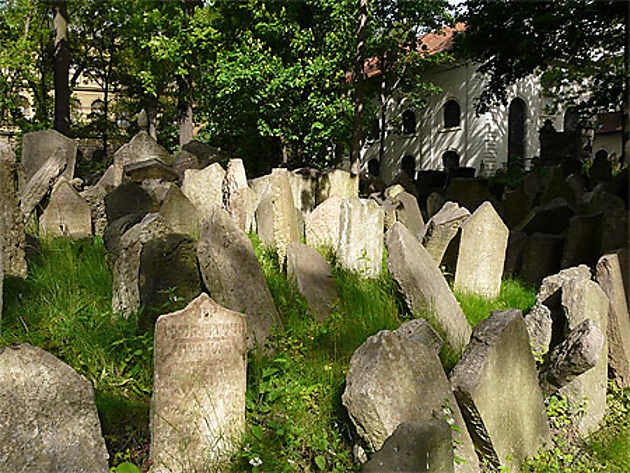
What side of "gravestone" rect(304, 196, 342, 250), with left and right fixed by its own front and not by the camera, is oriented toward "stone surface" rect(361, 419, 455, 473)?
front

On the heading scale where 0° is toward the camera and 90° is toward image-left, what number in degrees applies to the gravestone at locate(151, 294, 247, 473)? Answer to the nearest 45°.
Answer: approximately 0°

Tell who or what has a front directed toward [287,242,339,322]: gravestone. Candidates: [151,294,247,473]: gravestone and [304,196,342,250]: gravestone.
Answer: [304,196,342,250]: gravestone

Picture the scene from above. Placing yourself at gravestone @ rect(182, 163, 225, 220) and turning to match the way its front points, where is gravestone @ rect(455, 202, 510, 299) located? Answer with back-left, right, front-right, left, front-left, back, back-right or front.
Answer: front-left

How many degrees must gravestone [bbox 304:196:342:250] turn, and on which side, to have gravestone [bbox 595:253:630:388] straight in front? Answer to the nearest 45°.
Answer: approximately 45° to its left

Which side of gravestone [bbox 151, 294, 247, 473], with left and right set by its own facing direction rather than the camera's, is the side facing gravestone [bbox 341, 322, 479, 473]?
left

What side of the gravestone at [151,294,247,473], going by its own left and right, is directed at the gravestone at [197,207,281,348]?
back

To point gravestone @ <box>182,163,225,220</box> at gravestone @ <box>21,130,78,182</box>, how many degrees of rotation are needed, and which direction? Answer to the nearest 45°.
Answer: approximately 135° to its right
